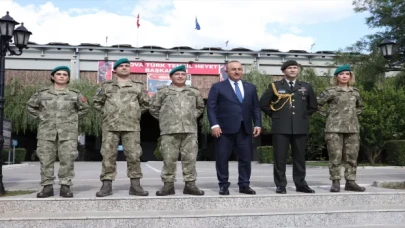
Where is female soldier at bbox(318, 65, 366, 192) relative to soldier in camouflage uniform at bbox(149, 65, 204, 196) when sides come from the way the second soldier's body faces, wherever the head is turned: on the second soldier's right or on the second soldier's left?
on the second soldier's left

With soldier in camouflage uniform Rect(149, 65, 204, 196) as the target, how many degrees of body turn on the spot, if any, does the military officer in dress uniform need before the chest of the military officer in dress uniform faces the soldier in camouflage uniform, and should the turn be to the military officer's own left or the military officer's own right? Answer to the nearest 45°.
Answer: approximately 90° to the military officer's own right

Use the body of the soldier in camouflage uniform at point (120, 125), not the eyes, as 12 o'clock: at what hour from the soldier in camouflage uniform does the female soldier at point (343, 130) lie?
The female soldier is roughly at 9 o'clock from the soldier in camouflage uniform.

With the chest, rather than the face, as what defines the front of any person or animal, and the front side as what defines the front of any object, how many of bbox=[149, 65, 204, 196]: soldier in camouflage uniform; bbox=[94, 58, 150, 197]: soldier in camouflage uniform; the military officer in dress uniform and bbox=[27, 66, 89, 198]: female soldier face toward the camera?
4

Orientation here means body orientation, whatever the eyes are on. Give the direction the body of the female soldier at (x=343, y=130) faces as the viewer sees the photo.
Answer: toward the camera

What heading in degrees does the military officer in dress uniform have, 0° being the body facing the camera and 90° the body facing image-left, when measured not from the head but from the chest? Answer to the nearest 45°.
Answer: approximately 0°

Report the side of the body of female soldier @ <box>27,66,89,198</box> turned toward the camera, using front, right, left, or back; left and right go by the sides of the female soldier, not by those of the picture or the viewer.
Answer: front

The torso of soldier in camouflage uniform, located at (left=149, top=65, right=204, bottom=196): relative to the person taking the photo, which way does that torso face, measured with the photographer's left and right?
facing the viewer

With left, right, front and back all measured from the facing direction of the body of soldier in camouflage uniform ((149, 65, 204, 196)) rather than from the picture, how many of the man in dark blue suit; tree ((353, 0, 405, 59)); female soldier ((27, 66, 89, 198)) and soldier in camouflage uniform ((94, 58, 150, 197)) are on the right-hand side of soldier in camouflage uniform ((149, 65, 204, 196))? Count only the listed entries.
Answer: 2

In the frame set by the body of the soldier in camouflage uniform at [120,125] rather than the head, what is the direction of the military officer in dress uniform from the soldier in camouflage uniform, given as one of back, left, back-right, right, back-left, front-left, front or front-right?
left

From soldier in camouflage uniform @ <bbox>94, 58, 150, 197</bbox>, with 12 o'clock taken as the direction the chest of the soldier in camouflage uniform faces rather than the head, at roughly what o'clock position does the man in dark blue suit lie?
The man in dark blue suit is roughly at 9 o'clock from the soldier in camouflage uniform.
